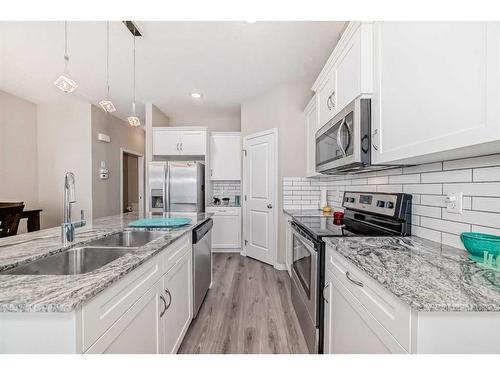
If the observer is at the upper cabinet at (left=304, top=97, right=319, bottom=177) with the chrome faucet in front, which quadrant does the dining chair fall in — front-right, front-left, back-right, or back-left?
front-right

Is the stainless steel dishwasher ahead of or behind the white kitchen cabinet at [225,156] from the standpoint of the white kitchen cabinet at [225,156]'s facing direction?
ahead

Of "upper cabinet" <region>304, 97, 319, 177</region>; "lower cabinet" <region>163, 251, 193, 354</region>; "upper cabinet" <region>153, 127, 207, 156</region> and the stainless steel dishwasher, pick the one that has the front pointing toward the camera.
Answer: "upper cabinet" <region>153, 127, 207, 156</region>

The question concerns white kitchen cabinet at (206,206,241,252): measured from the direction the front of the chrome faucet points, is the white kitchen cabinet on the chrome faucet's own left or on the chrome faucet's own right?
on the chrome faucet's own left

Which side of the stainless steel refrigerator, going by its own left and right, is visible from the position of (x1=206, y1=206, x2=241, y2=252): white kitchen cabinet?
left

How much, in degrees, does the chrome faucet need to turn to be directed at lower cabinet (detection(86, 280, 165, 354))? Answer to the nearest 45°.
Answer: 0° — it already faces it

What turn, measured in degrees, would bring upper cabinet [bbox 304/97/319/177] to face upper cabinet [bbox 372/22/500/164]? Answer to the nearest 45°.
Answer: approximately 90° to its left

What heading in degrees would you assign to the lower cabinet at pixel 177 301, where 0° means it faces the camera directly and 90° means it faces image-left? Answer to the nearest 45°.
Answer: approximately 270°

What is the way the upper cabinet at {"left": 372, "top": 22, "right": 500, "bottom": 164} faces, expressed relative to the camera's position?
facing the viewer and to the left of the viewer

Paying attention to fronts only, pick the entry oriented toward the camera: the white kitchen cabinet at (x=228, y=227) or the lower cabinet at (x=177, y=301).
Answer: the white kitchen cabinet

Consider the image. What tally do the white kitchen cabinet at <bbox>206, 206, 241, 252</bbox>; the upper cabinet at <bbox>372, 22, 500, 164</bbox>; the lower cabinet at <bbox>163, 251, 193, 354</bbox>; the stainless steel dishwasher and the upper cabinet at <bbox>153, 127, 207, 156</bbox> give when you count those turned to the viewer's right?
2

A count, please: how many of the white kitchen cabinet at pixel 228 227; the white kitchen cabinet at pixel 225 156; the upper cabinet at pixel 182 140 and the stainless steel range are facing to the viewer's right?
0

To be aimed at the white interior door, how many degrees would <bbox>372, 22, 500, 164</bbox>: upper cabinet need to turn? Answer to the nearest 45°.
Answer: approximately 90° to its right

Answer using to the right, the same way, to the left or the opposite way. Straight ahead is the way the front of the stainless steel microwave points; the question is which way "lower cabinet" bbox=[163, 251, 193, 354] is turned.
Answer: the opposite way

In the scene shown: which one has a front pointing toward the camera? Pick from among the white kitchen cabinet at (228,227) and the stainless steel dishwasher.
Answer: the white kitchen cabinet

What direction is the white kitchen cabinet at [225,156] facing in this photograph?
toward the camera

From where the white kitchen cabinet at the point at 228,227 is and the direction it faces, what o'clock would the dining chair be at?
The dining chair is roughly at 2 o'clock from the white kitchen cabinet.

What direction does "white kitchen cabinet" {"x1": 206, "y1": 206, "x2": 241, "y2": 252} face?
toward the camera

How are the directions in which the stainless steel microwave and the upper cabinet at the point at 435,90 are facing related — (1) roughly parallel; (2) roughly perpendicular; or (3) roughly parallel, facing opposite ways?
roughly parallel
